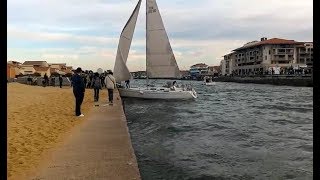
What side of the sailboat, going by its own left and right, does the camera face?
left
